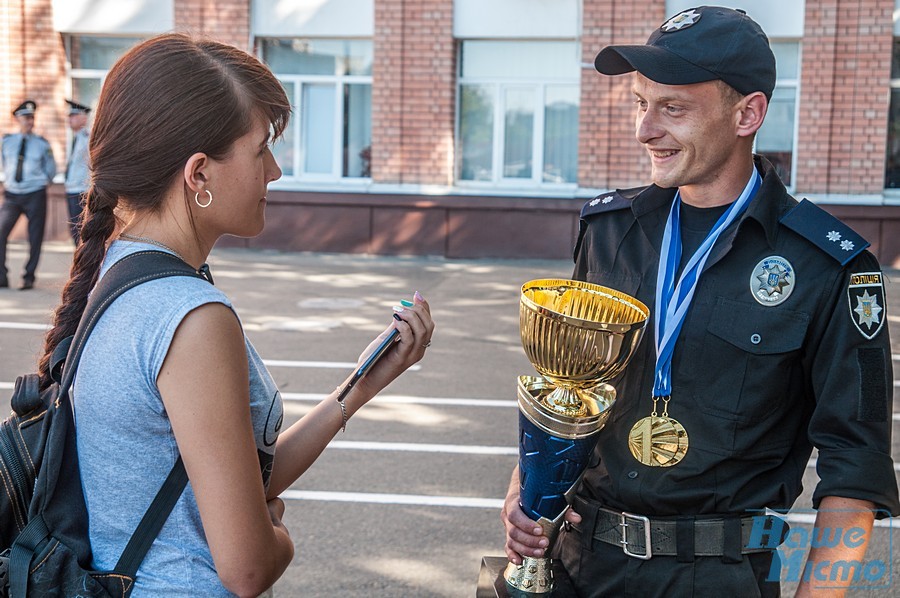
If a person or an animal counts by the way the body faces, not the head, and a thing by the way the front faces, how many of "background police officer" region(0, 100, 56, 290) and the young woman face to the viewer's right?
1

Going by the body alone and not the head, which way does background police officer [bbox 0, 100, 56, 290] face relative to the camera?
toward the camera

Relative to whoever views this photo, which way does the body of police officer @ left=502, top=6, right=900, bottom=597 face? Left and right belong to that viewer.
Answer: facing the viewer and to the left of the viewer

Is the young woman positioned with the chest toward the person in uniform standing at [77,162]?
no

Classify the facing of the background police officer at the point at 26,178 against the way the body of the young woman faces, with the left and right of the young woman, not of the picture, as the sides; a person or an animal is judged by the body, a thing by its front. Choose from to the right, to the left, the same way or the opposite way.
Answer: to the right

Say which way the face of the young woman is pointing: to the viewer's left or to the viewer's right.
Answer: to the viewer's right

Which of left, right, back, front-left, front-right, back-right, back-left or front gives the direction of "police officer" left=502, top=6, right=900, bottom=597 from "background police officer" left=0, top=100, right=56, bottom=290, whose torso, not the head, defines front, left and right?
front

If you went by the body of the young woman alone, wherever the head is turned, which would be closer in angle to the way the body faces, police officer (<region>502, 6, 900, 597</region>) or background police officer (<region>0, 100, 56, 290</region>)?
the police officer

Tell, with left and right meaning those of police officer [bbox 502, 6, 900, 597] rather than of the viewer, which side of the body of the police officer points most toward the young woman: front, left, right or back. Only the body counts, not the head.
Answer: front

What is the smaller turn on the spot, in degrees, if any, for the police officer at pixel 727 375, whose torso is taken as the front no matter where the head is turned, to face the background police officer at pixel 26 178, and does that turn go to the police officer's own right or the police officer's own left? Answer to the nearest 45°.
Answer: approximately 90° to the police officer's own right

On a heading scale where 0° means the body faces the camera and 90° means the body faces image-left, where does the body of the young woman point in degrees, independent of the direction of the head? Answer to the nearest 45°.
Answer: approximately 270°

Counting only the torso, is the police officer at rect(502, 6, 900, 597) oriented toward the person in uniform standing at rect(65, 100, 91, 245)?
no

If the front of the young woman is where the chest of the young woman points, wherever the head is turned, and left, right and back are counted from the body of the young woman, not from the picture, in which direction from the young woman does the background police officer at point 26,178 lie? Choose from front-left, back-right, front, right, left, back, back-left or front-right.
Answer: left

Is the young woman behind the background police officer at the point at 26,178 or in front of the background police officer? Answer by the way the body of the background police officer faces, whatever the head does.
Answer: in front
